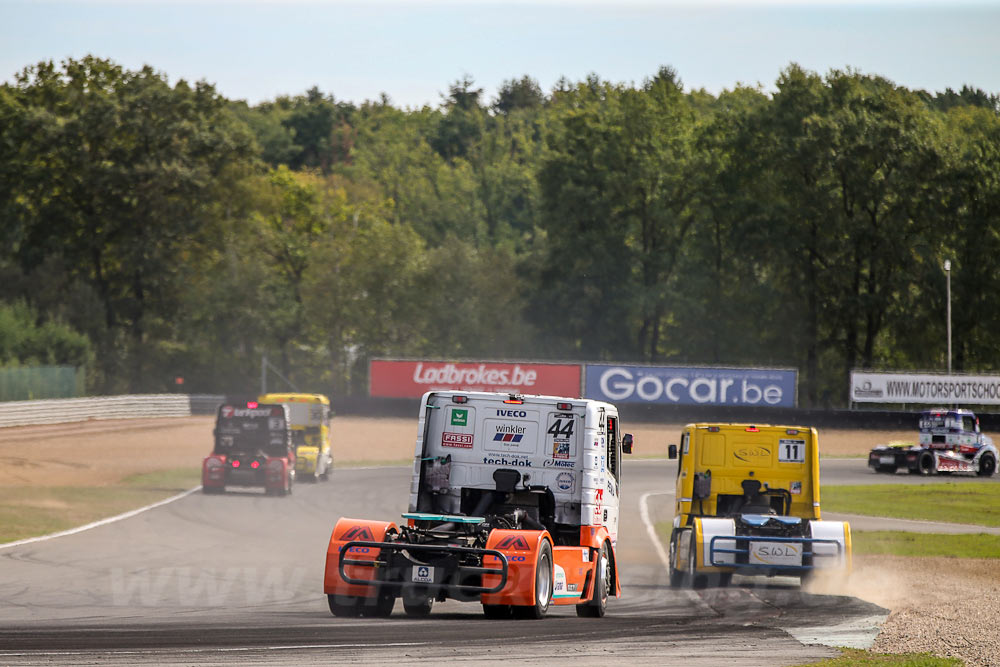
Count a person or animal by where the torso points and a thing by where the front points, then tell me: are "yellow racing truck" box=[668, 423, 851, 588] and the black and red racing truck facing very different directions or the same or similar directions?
same or similar directions

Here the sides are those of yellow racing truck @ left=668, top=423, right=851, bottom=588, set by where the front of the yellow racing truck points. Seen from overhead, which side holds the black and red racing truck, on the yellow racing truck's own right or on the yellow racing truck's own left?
on the yellow racing truck's own left

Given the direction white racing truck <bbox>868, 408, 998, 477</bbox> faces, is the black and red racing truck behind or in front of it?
behind

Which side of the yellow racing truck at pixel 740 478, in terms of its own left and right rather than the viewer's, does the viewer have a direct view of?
back

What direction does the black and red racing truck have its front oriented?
away from the camera

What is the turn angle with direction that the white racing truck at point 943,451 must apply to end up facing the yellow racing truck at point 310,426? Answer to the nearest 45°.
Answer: approximately 180°

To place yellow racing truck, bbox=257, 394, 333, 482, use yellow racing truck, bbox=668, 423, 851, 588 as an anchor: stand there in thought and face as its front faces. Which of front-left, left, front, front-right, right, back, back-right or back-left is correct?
front-left

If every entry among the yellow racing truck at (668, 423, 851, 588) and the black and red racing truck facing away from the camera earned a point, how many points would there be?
2

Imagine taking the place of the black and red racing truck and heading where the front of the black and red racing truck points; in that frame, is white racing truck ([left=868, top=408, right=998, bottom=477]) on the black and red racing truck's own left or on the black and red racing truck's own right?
on the black and red racing truck's own right

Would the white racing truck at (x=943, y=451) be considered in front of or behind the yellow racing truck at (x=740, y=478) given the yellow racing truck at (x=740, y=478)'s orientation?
in front

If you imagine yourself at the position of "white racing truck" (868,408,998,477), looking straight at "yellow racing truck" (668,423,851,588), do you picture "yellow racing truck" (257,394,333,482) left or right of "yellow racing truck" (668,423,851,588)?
right
